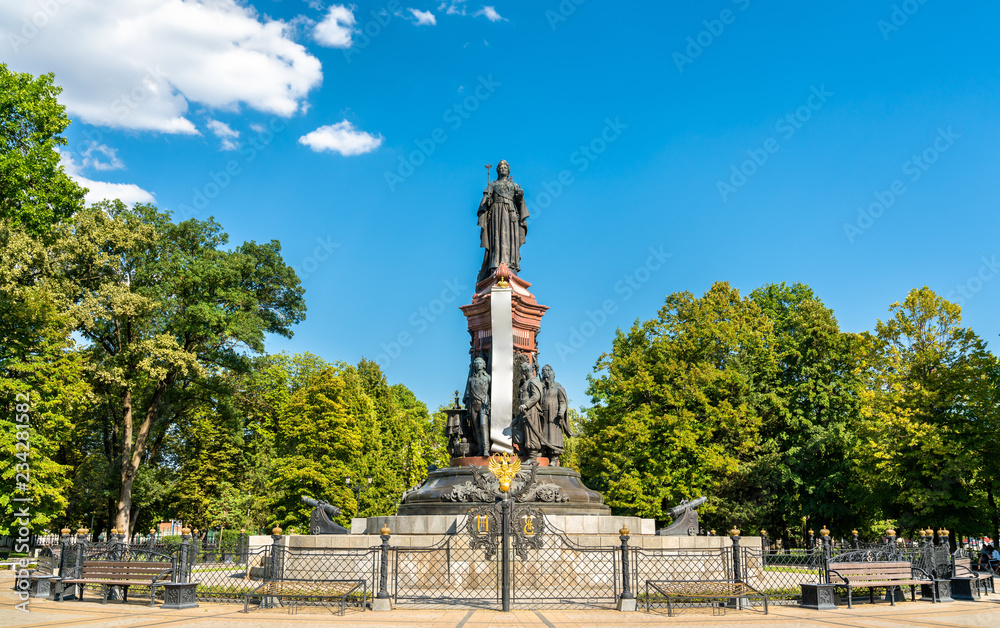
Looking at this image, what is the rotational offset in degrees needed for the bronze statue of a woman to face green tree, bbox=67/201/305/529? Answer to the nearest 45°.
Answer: approximately 135° to its right

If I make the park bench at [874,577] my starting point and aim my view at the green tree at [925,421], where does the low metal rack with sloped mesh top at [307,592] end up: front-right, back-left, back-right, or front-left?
back-left

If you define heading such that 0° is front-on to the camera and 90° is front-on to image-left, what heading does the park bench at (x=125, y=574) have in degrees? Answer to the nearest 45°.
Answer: approximately 45°

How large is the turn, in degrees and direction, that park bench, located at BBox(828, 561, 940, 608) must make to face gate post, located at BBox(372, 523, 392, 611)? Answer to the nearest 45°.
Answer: approximately 90° to its right

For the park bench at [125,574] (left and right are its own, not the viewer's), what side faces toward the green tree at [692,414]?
back

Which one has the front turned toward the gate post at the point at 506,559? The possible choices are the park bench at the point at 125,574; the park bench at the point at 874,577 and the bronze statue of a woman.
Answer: the bronze statue of a woman

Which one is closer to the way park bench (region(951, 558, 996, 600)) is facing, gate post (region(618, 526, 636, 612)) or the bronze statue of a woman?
the gate post

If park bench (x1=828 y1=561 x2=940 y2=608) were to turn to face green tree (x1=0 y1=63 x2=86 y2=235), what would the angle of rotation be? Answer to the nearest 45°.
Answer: approximately 135° to its right

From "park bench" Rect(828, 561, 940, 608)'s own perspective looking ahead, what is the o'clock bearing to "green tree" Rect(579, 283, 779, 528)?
The green tree is roughly at 7 o'clock from the park bench.
